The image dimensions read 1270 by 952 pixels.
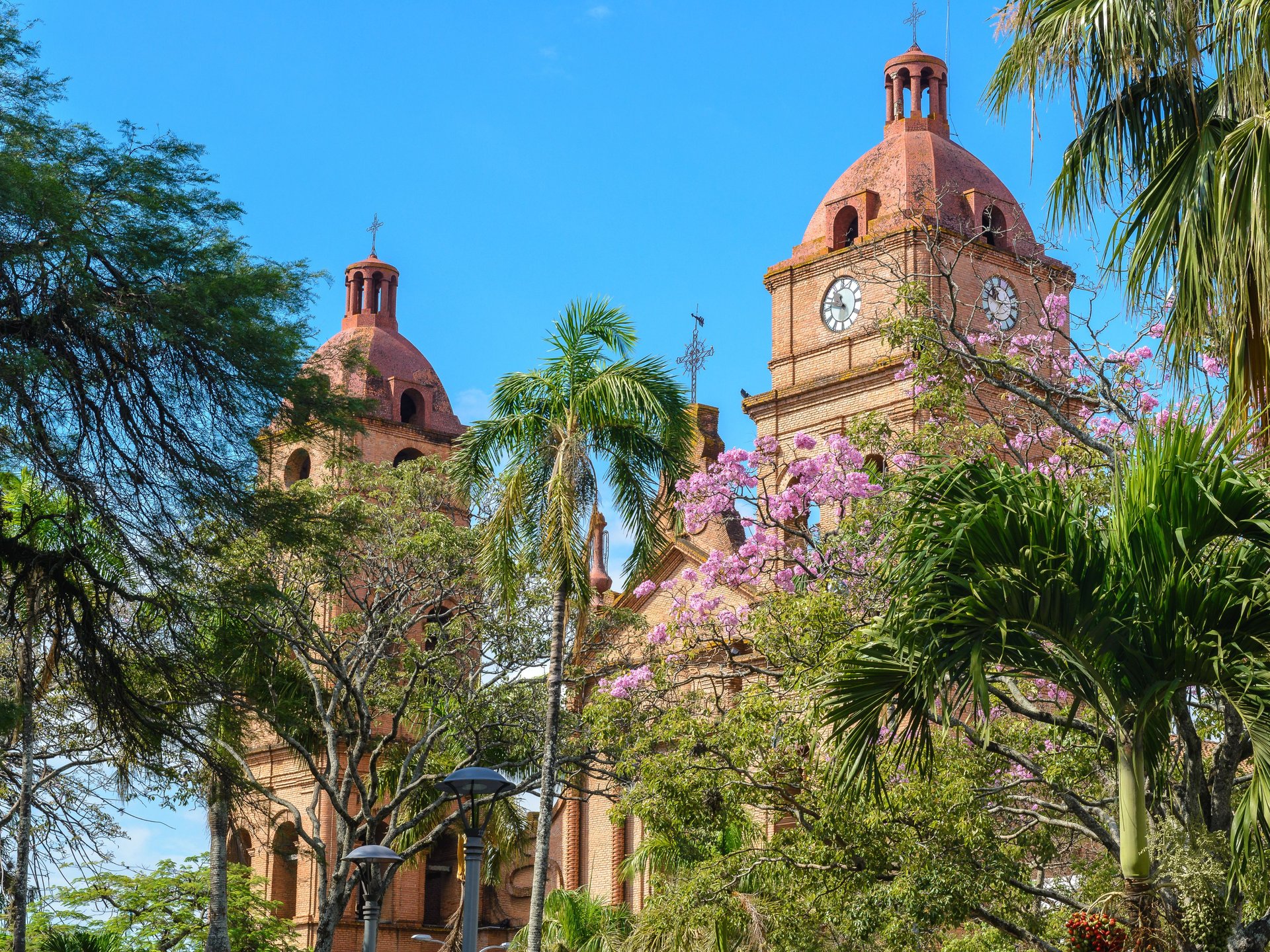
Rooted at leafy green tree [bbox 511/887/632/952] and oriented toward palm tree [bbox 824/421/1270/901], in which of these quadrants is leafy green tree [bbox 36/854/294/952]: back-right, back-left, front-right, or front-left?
back-right

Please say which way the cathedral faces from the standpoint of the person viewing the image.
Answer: facing the viewer and to the left of the viewer

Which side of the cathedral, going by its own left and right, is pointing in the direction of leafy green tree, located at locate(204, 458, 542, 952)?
front

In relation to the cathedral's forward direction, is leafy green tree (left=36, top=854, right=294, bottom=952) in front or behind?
in front

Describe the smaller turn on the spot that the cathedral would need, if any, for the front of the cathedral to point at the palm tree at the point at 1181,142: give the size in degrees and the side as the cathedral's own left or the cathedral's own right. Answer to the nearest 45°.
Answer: approximately 45° to the cathedral's own left

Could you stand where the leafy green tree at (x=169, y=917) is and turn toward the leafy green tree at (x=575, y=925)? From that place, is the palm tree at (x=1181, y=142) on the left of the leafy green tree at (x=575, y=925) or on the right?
right

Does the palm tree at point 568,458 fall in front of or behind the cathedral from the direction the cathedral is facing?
in front

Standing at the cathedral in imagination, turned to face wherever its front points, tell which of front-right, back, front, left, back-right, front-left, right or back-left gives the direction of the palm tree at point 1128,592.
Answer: front-left
